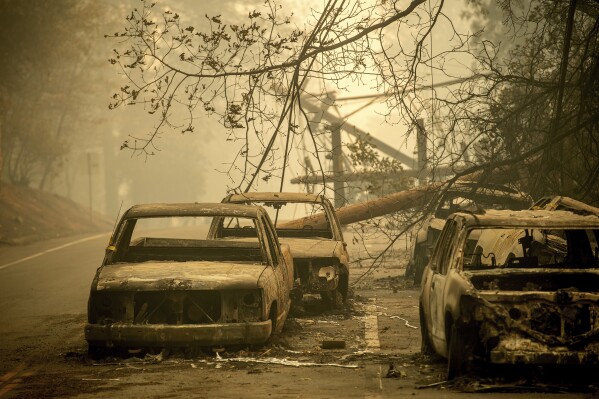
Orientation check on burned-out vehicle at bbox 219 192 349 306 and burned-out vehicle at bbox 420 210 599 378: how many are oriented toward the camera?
2

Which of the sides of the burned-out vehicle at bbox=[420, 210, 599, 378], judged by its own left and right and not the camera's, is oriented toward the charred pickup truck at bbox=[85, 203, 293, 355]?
right

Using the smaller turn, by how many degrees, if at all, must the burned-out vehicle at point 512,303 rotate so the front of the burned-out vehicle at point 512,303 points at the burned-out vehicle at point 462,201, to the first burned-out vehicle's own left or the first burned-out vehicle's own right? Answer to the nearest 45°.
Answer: approximately 180°

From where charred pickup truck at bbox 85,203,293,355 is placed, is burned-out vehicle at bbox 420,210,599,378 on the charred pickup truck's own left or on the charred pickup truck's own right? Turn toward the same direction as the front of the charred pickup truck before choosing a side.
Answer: on the charred pickup truck's own left

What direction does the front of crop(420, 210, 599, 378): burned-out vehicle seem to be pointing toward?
toward the camera

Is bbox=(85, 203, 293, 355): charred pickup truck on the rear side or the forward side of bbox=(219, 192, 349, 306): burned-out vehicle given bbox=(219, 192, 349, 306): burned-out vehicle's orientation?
on the forward side

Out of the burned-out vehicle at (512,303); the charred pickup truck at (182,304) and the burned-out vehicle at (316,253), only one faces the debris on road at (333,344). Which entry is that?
the burned-out vehicle at (316,253)

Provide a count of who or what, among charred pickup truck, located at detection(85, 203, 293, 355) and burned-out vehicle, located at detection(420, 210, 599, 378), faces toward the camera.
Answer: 2

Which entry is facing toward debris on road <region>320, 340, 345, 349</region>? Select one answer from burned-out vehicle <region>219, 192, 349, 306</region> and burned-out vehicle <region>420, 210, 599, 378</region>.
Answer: burned-out vehicle <region>219, 192, 349, 306</region>

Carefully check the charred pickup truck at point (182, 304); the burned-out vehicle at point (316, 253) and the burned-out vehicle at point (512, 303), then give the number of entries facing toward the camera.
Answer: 3

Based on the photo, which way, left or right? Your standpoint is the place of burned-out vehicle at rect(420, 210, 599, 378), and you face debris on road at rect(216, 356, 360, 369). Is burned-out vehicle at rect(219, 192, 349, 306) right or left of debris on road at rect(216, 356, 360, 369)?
right

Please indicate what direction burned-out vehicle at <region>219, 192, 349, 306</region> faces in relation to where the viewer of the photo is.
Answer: facing the viewer

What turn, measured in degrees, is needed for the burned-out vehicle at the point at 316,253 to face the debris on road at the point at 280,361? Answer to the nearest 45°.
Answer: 0° — it already faces it
